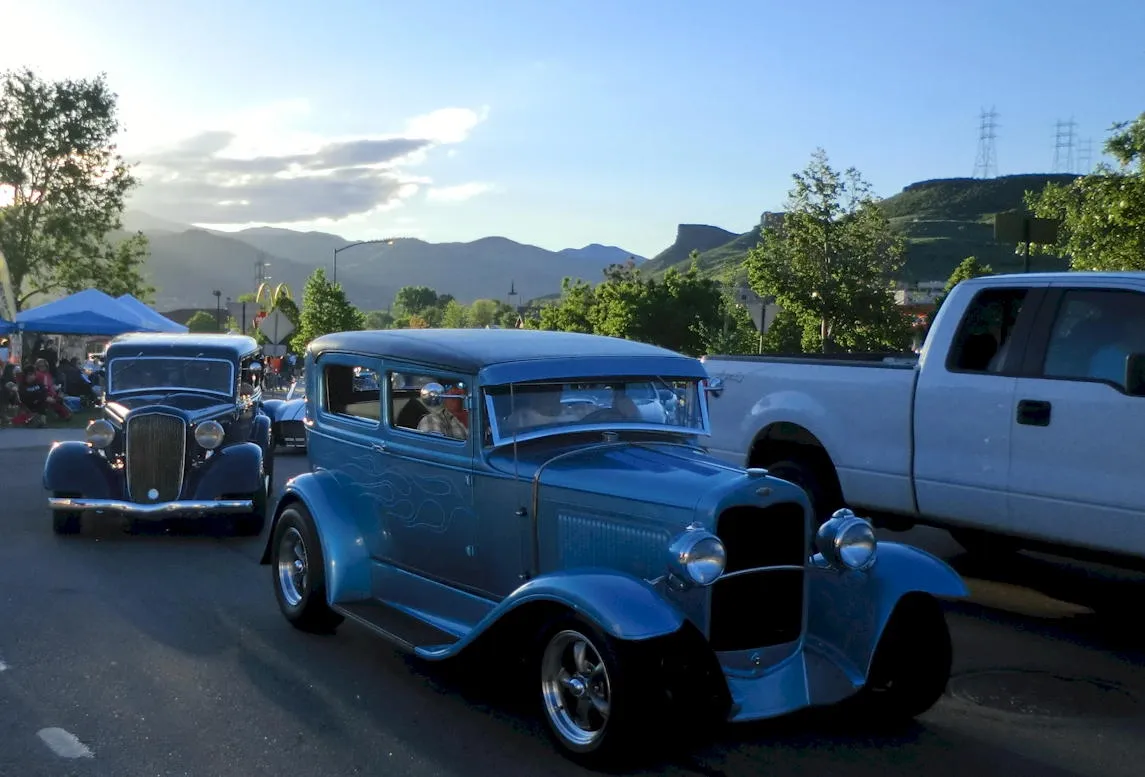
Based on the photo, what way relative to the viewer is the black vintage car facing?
toward the camera

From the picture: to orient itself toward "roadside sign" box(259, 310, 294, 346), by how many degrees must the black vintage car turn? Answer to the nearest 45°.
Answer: approximately 180°

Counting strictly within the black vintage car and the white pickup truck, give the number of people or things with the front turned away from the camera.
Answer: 0

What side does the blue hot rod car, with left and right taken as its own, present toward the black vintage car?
back

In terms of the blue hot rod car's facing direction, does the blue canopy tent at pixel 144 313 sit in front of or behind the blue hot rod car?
behind

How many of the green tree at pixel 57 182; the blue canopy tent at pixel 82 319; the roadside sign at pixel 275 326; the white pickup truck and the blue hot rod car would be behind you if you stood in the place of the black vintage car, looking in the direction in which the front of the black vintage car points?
3

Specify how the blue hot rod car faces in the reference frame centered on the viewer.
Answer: facing the viewer and to the right of the viewer

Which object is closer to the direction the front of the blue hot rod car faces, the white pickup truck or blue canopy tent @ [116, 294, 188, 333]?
the white pickup truck

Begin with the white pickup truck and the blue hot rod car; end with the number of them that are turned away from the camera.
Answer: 0

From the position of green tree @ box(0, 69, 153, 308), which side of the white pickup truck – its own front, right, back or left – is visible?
back

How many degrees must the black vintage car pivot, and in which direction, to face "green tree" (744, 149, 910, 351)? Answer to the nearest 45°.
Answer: approximately 135° to its left

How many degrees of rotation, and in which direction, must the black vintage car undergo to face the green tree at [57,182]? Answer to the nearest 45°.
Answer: approximately 180°

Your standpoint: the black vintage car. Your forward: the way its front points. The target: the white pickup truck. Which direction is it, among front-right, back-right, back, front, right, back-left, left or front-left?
front-left
